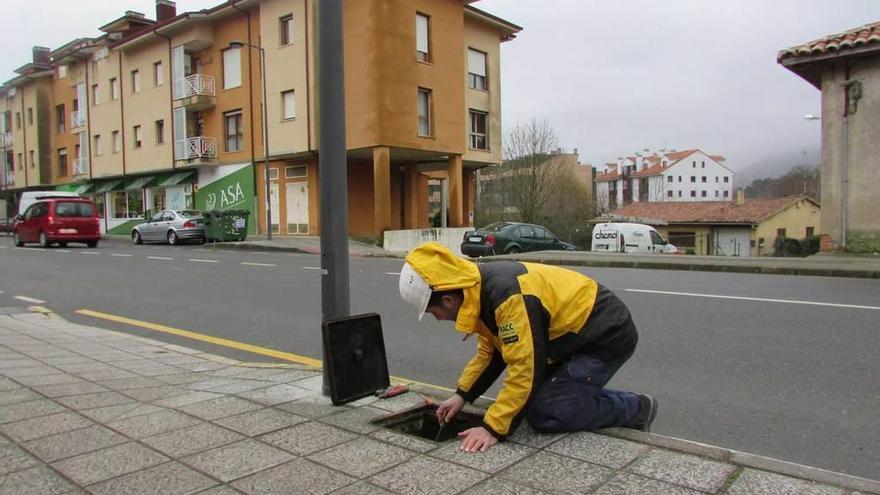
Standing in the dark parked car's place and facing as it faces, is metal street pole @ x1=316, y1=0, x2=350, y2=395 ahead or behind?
behind

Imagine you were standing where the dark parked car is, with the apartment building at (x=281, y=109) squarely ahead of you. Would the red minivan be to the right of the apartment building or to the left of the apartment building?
left

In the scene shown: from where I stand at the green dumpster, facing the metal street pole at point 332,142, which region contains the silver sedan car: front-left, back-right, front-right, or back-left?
back-right

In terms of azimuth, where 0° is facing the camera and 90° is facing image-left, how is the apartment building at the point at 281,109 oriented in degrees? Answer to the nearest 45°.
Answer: approximately 45°

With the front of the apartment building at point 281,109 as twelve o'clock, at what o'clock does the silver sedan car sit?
The silver sedan car is roughly at 12 o'clock from the apartment building.

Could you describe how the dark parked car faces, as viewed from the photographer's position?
facing away from the viewer and to the right of the viewer

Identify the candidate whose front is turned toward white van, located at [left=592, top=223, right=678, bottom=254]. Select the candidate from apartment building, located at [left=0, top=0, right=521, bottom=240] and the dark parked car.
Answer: the dark parked car

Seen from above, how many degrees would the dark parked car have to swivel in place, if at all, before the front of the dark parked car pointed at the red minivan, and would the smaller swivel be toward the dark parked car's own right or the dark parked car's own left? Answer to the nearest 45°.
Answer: approximately 135° to the dark parked car's own left

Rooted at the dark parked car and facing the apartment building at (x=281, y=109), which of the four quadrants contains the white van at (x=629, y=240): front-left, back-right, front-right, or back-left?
back-right

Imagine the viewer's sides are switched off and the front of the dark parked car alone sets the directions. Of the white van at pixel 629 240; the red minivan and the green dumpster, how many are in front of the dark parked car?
1

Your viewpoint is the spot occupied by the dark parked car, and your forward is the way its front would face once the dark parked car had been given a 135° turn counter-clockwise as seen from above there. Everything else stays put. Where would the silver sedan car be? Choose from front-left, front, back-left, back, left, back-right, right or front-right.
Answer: front

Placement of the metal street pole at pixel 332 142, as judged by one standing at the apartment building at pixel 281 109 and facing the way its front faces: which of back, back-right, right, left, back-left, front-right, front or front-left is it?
front-left

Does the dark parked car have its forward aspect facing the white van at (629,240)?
yes
